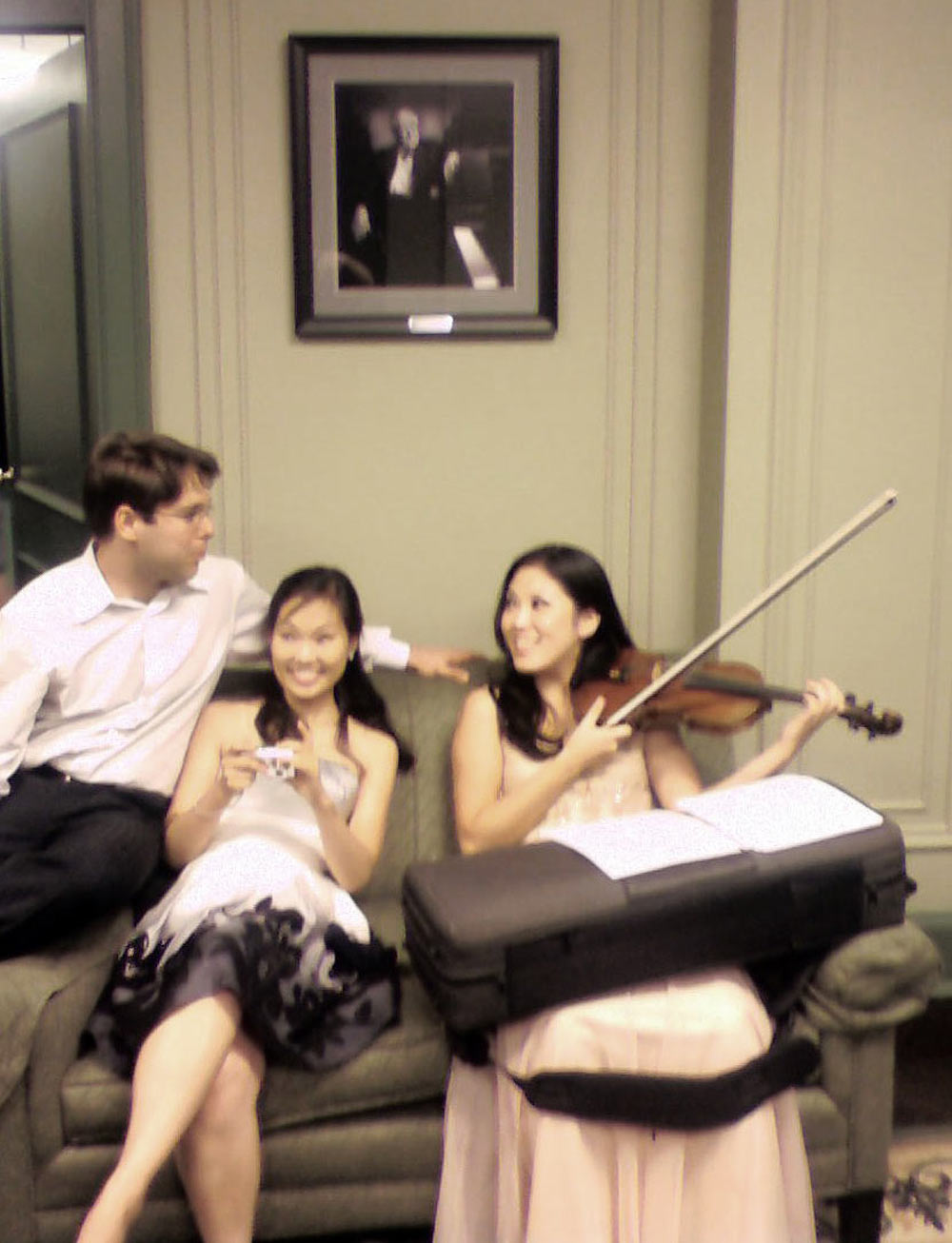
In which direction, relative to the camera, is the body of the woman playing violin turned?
toward the camera

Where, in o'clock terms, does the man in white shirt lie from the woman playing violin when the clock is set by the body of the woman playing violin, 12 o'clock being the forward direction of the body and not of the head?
The man in white shirt is roughly at 4 o'clock from the woman playing violin.

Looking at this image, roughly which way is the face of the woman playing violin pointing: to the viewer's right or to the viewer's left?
to the viewer's left

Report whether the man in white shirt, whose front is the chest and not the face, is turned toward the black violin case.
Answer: yes

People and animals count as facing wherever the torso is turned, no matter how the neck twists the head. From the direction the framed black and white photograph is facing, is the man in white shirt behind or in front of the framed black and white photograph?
in front

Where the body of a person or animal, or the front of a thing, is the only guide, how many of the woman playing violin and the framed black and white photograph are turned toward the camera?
2

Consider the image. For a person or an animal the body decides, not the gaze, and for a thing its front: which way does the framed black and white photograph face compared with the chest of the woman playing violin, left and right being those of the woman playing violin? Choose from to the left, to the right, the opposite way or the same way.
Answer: the same way

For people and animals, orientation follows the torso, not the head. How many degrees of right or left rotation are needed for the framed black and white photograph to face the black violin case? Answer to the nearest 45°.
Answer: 0° — it already faces it

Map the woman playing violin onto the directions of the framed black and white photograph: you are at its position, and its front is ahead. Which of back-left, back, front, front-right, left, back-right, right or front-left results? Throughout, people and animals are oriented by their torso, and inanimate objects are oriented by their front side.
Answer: front

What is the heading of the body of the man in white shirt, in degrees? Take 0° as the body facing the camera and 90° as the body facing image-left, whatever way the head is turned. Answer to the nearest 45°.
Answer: approximately 315°

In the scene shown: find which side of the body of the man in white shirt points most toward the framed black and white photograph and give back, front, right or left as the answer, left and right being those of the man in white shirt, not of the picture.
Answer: left

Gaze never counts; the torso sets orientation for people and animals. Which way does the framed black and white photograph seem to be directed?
toward the camera

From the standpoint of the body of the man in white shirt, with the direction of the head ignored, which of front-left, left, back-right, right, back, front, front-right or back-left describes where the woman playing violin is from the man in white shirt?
front

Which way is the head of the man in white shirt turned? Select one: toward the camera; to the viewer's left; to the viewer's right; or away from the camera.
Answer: to the viewer's right

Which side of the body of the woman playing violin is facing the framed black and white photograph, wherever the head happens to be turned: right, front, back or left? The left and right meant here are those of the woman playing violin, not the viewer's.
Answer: back

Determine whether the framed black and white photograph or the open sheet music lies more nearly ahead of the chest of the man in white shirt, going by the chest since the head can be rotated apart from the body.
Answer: the open sheet music
